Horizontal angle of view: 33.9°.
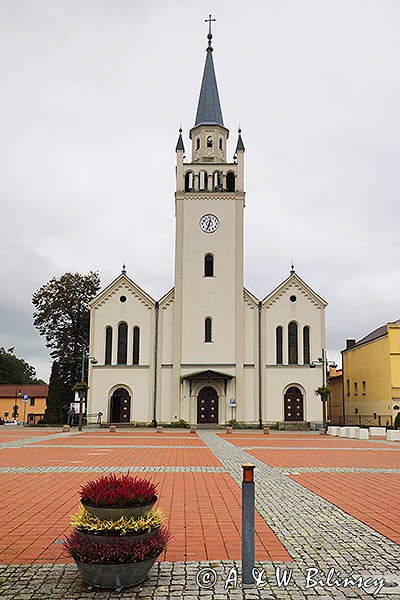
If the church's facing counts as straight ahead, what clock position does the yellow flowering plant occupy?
The yellow flowering plant is roughly at 12 o'clock from the church.

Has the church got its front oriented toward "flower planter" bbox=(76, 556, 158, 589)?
yes

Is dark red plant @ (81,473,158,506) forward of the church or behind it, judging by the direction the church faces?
forward

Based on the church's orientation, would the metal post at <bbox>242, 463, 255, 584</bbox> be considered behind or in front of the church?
in front

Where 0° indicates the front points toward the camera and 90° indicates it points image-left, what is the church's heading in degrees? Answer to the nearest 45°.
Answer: approximately 0°

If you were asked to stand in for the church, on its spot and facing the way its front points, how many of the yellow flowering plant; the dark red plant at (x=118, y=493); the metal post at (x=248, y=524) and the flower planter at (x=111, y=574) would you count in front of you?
4
